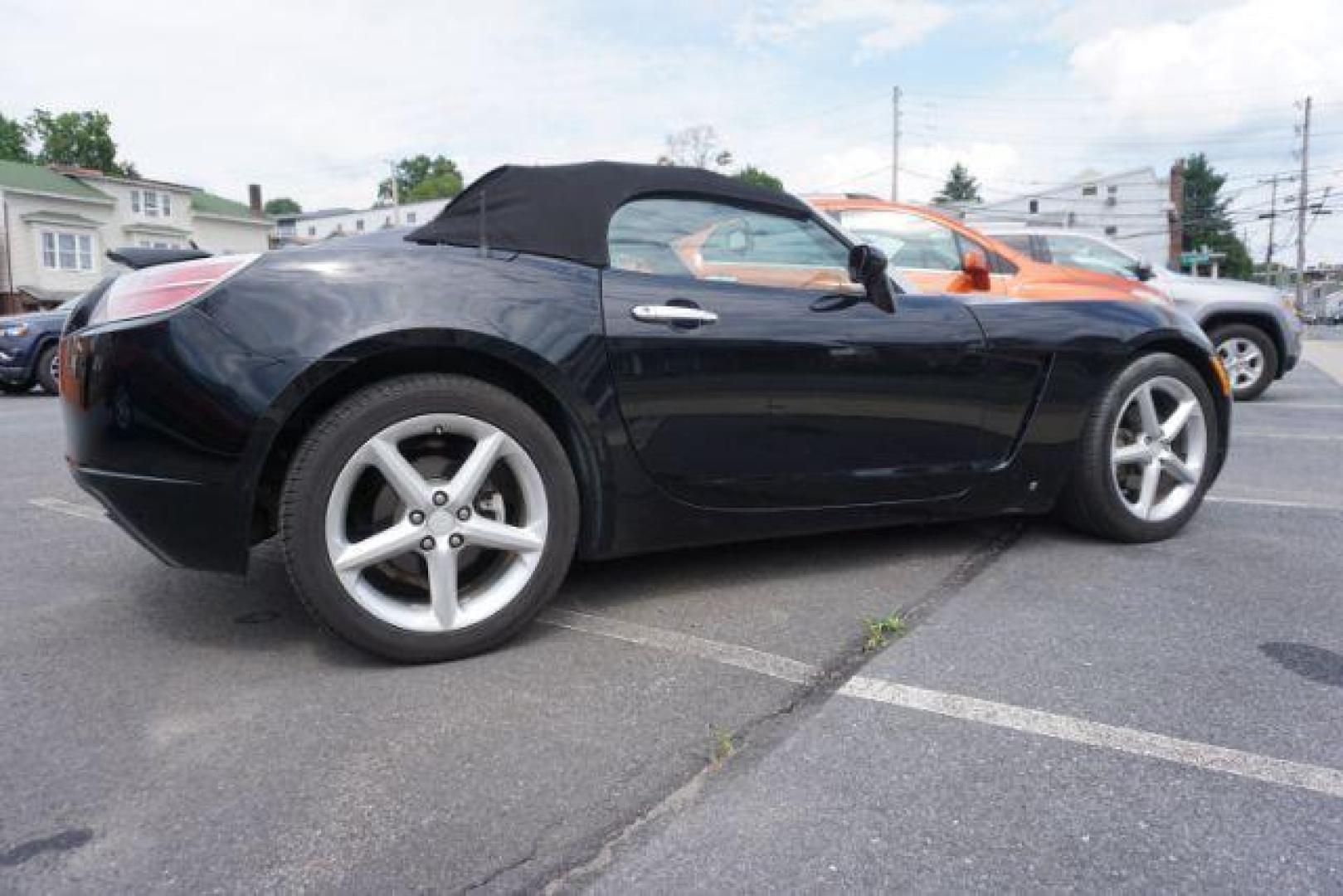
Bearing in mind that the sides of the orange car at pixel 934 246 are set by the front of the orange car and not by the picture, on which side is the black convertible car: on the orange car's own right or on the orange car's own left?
on the orange car's own right

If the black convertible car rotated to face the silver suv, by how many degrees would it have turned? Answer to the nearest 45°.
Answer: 0° — it already faces it

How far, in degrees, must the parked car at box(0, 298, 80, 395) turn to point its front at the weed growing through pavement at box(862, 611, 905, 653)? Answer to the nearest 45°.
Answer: approximately 45° to its left

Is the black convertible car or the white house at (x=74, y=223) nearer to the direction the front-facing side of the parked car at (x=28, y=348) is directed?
the black convertible car

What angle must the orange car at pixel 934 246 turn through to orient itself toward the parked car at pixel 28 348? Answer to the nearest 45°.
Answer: approximately 180°

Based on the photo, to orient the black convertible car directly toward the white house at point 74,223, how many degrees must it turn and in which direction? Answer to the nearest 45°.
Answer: approximately 90° to its left

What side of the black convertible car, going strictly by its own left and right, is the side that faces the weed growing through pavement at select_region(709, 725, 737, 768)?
right

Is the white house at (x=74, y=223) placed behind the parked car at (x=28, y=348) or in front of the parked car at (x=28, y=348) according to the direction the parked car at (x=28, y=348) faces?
behind

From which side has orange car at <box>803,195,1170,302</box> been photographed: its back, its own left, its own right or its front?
right

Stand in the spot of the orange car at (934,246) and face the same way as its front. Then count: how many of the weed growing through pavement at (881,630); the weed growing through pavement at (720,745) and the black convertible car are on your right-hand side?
3

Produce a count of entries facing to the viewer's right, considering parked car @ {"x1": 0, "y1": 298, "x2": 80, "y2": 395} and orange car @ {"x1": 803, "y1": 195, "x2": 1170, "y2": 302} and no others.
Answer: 1

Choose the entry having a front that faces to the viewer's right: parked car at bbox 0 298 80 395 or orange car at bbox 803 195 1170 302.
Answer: the orange car

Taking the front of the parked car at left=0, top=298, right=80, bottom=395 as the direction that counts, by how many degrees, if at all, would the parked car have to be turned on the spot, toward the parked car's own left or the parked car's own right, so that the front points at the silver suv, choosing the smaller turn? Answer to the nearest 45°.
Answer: approximately 90° to the parked car's own left

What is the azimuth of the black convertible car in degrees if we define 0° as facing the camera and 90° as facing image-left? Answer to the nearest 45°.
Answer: approximately 225°
